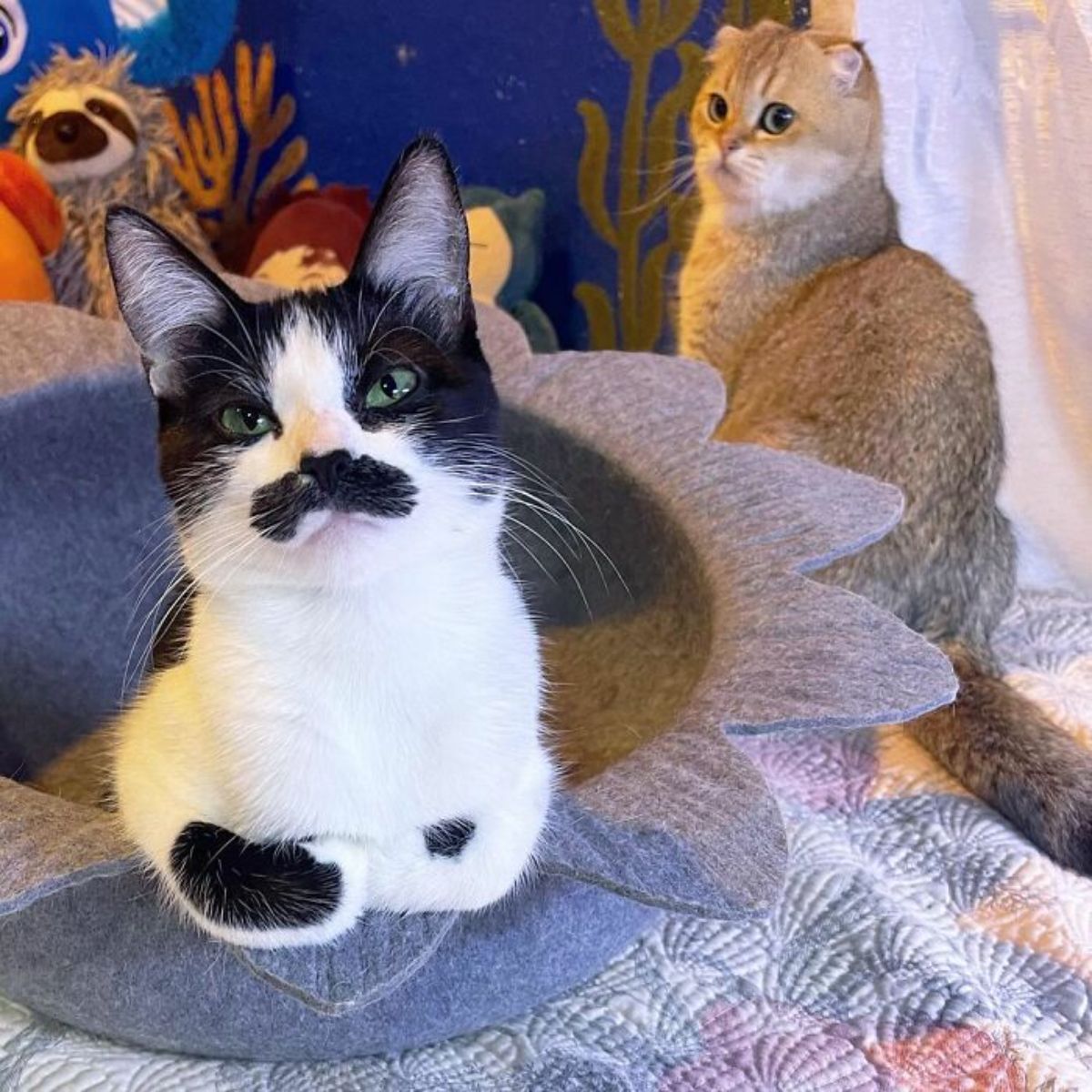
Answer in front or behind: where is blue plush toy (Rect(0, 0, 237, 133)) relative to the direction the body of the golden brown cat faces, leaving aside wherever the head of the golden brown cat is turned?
in front

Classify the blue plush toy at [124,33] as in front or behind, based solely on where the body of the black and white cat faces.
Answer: behind

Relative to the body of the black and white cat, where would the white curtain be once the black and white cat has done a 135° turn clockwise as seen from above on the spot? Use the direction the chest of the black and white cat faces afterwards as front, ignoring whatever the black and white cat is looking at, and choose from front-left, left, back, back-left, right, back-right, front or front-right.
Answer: right

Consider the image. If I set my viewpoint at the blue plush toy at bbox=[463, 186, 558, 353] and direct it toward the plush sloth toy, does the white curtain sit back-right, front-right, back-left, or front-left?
back-left

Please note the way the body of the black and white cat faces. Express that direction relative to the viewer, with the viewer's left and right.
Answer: facing the viewer

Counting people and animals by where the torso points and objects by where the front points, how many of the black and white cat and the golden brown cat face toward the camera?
1

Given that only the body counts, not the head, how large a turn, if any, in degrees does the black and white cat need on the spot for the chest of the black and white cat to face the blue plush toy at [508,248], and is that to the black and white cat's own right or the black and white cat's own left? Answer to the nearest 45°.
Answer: approximately 180°

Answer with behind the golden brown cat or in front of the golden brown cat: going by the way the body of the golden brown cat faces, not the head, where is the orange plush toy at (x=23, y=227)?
in front
